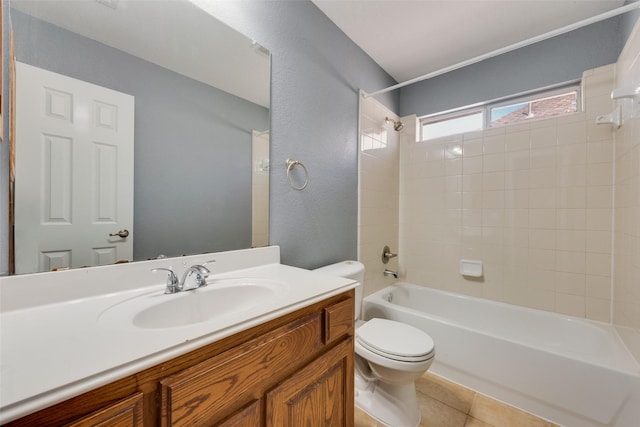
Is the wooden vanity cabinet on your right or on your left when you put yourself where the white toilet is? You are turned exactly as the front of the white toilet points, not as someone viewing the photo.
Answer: on your right

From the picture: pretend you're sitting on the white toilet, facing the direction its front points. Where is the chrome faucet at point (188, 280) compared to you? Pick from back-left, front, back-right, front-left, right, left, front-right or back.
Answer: right

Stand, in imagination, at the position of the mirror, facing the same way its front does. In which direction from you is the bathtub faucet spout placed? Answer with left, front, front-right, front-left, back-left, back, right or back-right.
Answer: front-left

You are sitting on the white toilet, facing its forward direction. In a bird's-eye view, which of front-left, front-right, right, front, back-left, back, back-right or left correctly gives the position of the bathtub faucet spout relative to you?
back-left

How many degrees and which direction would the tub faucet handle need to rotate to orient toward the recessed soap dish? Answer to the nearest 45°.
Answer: approximately 45° to its left

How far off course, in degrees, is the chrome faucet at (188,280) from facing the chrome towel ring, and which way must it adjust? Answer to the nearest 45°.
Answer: approximately 90° to its left

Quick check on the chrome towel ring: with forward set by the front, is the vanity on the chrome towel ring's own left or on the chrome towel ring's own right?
on the chrome towel ring's own right

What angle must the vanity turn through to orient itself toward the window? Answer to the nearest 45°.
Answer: approximately 45° to its left

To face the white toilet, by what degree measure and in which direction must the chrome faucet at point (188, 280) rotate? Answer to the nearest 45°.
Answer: approximately 45° to its left
